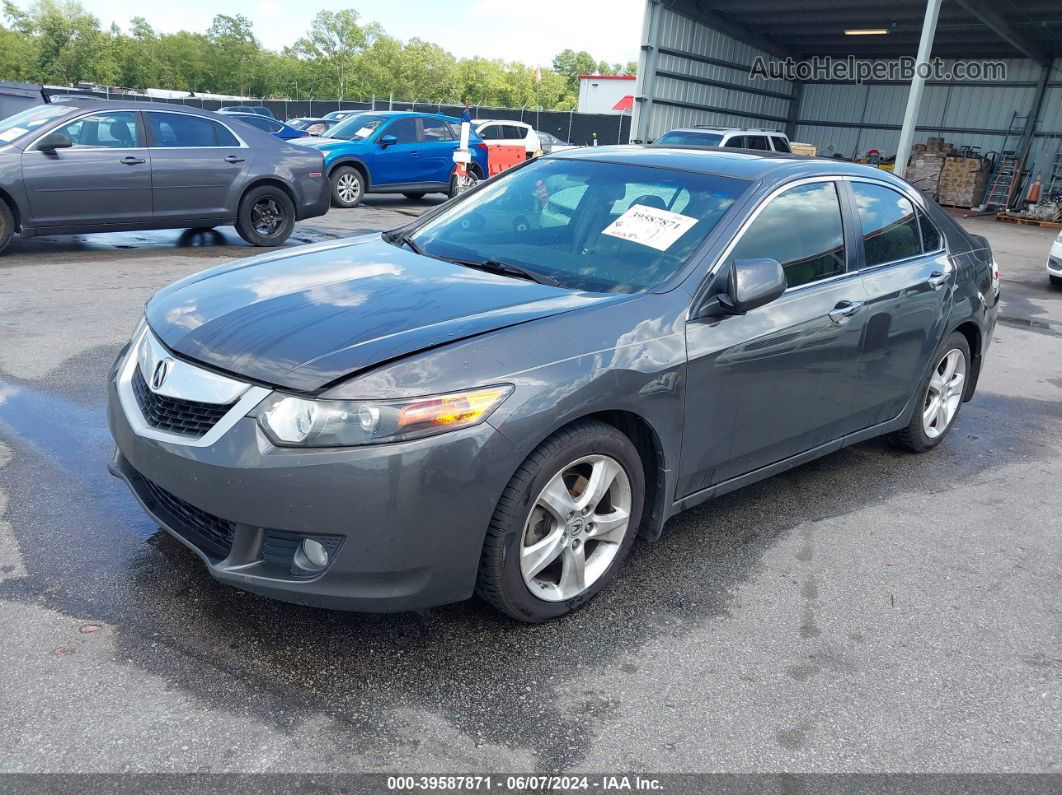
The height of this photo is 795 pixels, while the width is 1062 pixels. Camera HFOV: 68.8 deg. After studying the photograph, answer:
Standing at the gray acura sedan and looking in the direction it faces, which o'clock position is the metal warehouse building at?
The metal warehouse building is roughly at 5 o'clock from the gray acura sedan.

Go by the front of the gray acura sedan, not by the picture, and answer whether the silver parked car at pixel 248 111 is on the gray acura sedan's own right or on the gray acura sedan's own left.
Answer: on the gray acura sedan's own right

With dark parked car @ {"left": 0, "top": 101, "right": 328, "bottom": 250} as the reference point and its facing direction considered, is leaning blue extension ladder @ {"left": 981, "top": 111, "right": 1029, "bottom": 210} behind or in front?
behind

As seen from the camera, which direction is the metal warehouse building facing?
toward the camera

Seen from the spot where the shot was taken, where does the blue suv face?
facing the viewer and to the left of the viewer

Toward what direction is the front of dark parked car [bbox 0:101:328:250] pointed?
to the viewer's left
